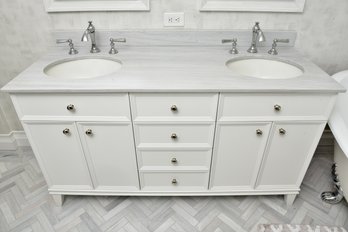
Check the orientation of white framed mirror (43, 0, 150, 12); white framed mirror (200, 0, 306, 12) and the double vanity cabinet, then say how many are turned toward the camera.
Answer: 3

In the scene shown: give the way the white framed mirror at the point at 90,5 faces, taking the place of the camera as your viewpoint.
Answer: facing the viewer

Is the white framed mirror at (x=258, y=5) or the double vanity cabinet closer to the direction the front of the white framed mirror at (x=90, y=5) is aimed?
the double vanity cabinet

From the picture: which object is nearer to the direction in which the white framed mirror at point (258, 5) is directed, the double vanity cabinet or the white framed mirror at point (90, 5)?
the double vanity cabinet

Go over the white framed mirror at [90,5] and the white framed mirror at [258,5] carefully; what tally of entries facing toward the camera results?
2

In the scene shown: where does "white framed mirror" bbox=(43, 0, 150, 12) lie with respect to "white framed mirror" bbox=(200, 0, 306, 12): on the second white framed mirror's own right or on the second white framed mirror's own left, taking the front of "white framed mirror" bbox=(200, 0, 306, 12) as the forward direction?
on the second white framed mirror's own right

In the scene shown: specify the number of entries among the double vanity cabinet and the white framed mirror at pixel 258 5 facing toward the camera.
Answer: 2

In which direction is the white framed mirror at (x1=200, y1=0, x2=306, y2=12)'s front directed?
toward the camera

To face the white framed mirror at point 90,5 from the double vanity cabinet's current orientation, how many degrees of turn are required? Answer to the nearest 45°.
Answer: approximately 135° to its right
